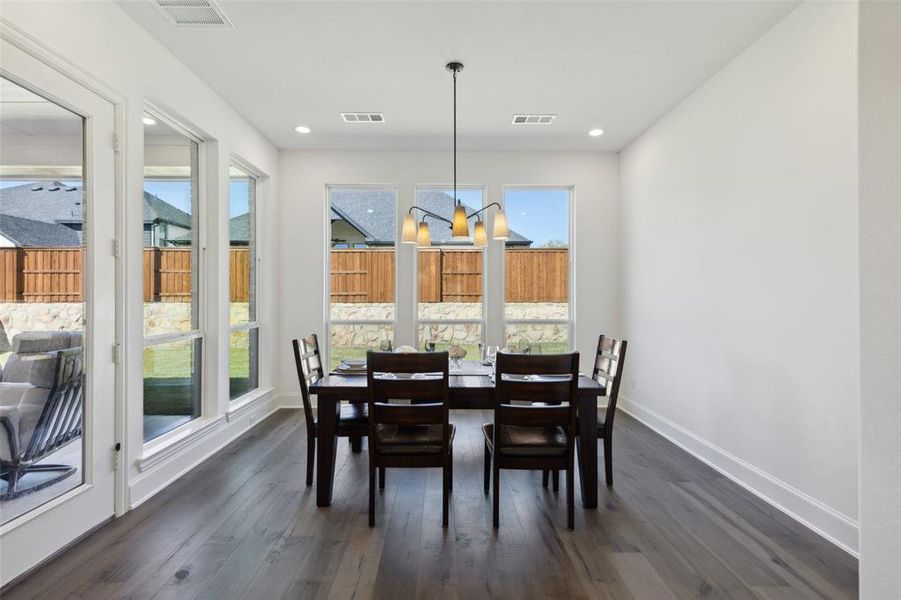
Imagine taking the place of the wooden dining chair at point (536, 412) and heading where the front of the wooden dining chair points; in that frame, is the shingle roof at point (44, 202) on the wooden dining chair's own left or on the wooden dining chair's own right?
on the wooden dining chair's own left

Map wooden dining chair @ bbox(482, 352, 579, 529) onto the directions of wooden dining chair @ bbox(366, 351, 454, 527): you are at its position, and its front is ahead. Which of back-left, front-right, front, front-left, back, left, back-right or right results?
right

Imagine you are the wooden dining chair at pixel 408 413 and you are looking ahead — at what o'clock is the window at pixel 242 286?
The window is roughly at 11 o'clock from the wooden dining chair.

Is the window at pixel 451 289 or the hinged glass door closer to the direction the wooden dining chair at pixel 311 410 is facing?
the window

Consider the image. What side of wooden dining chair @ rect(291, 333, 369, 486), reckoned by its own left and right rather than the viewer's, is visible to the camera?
right

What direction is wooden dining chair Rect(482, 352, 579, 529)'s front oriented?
away from the camera

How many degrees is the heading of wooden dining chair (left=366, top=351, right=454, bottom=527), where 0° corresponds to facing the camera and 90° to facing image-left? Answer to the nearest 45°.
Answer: approximately 180°

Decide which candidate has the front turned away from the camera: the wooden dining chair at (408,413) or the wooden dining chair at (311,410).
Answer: the wooden dining chair at (408,413)

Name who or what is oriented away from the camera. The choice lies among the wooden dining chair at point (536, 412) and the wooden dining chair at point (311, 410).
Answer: the wooden dining chair at point (536, 412)

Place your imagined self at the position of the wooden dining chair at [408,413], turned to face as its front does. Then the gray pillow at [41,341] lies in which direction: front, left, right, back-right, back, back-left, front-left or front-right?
left

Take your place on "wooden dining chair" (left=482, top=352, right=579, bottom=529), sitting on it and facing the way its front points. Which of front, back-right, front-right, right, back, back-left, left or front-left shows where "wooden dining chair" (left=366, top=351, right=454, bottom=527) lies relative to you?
left

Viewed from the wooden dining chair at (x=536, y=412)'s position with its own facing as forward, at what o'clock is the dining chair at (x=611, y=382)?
The dining chair is roughly at 1 o'clock from the wooden dining chair.
